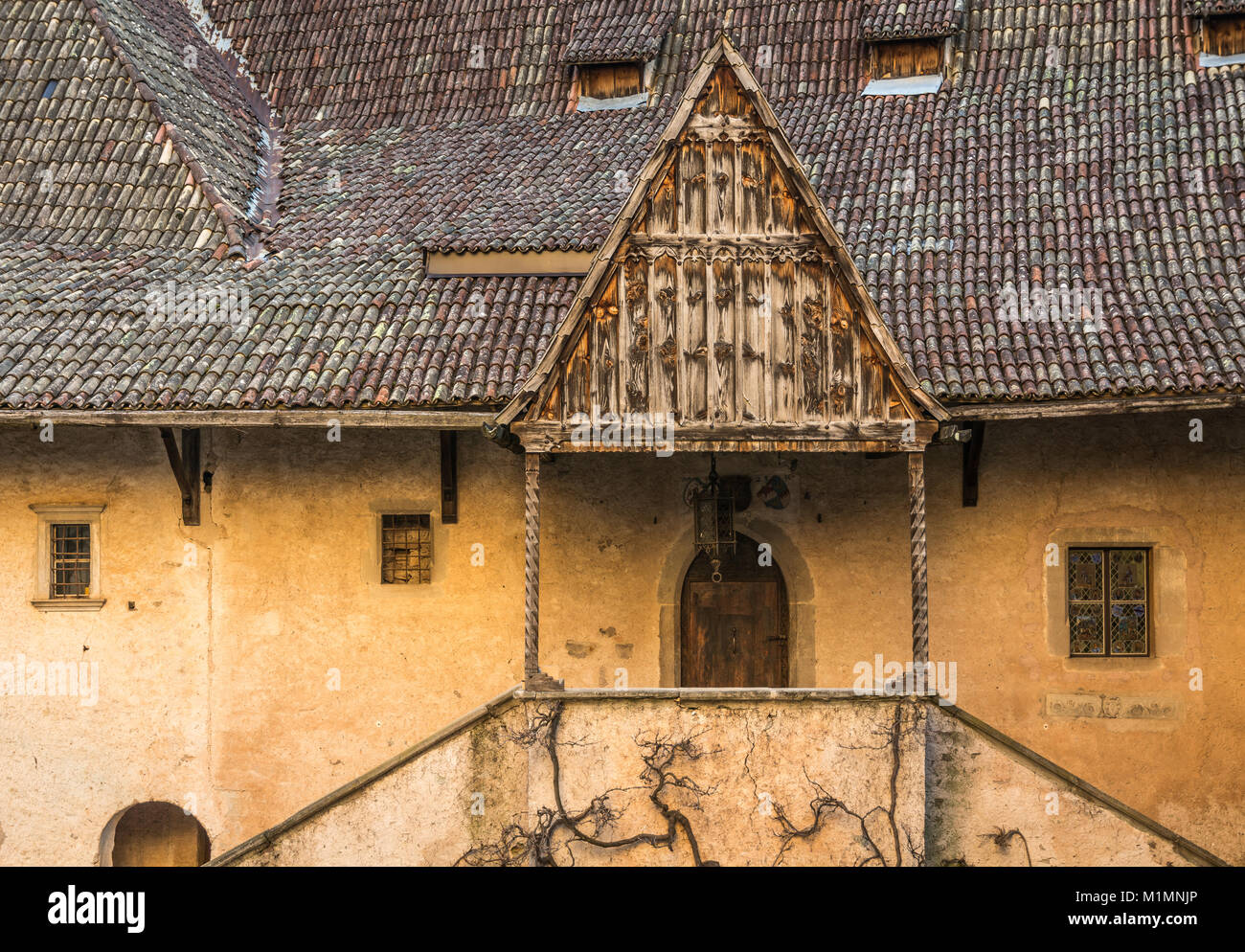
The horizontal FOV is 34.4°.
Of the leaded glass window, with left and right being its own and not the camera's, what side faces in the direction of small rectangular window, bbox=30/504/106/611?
right

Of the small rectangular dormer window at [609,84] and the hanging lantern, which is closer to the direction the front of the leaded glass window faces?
the hanging lantern

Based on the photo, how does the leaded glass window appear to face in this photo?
toward the camera

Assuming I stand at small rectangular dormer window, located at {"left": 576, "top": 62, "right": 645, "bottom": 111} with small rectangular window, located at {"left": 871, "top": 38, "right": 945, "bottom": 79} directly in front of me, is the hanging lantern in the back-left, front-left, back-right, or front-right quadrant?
front-right

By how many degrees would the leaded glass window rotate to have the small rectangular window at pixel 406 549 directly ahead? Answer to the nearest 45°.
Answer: approximately 90° to its right

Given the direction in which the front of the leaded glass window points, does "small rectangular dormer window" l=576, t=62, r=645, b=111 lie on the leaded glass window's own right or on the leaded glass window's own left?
on the leaded glass window's own right

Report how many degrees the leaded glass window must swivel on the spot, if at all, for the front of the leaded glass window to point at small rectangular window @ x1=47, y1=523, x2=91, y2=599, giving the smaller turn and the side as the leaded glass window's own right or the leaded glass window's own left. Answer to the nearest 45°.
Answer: approximately 90° to the leaded glass window's own right

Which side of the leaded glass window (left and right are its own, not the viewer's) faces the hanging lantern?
right
